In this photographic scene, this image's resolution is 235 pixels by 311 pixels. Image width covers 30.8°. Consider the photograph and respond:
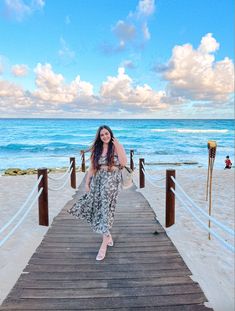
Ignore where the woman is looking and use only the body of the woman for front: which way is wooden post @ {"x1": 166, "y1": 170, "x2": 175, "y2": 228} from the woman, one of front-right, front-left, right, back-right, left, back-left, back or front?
back-left

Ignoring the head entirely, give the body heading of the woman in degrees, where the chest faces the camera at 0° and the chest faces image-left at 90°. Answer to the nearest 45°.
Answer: approximately 0°

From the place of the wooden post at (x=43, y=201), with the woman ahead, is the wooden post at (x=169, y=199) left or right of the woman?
left

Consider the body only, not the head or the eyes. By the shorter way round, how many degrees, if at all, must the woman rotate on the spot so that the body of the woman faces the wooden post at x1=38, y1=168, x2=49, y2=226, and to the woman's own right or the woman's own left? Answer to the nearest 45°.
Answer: approximately 135° to the woman's own right
